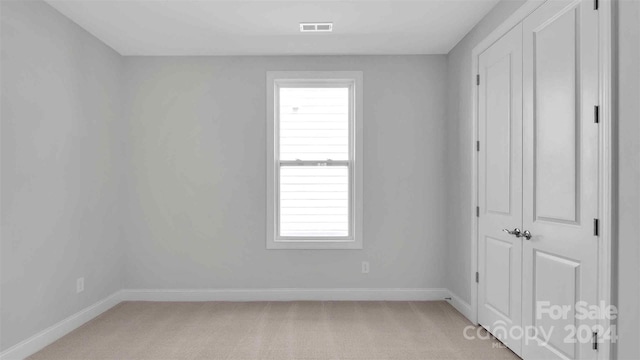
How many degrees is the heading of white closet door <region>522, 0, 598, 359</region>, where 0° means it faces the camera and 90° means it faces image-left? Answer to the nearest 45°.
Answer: approximately 45°

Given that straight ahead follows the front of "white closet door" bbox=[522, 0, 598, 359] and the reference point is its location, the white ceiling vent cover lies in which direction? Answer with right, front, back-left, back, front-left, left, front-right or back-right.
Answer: front-right

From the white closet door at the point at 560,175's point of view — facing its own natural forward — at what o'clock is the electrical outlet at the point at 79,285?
The electrical outlet is roughly at 1 o'clock from the white closet door.

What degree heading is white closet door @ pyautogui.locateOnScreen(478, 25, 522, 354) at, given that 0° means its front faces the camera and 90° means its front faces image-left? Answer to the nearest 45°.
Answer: approximately 45°

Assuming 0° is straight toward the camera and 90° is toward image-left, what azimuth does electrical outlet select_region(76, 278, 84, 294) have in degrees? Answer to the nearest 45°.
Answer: approximately 315°

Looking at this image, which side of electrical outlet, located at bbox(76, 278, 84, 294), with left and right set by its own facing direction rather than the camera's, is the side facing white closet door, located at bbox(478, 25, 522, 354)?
front

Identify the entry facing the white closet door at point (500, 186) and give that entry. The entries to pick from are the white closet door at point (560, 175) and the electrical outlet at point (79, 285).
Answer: the electrical outlet

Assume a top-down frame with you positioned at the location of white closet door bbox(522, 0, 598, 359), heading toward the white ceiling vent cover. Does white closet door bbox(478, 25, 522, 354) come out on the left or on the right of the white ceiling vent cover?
right

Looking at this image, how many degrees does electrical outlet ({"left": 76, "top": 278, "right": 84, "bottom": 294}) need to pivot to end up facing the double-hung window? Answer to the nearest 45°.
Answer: approximately 45° to its left

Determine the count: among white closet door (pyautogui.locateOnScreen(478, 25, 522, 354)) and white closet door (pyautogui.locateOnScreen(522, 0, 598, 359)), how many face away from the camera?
0

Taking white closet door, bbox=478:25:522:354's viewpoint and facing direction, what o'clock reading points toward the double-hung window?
The double-hung window is roughly at 2 o'clock from the white closet door.

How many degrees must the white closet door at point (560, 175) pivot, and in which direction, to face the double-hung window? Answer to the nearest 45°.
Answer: approximately 45° to its right
